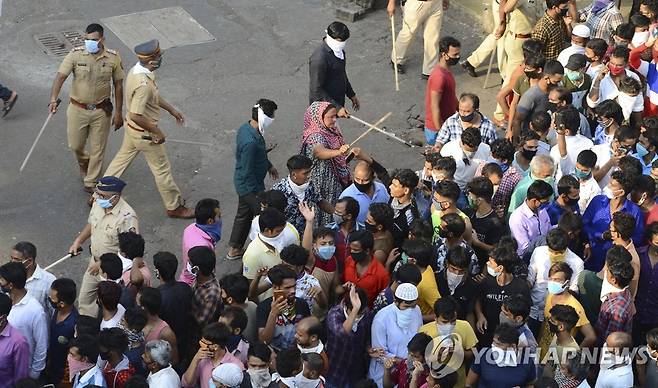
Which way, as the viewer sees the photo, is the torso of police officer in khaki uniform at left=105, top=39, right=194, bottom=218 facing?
to the viewer's right

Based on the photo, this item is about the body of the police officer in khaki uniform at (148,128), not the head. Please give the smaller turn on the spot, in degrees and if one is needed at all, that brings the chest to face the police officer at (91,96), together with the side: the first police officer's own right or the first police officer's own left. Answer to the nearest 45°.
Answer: approximately 135° to the first police officer's own left

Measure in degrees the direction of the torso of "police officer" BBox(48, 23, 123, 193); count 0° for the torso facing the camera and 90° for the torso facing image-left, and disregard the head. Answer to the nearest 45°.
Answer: approximately 0°

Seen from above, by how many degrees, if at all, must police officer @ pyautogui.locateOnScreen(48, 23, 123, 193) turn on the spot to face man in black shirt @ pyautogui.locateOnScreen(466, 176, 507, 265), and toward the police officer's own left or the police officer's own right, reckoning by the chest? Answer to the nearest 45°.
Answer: approximately 45° to the police officer's own left

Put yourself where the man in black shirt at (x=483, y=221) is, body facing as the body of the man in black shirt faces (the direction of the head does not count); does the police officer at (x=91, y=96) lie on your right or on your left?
on your right

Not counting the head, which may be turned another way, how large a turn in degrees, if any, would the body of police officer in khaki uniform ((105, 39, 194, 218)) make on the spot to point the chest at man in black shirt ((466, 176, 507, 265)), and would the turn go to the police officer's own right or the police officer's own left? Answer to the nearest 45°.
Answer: approximately 45° to the police officer's own right

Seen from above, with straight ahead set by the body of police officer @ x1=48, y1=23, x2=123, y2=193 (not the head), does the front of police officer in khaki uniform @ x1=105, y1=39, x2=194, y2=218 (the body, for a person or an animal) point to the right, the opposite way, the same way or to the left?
to the left

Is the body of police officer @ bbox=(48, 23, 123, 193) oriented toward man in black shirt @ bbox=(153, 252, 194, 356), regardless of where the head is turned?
yes
